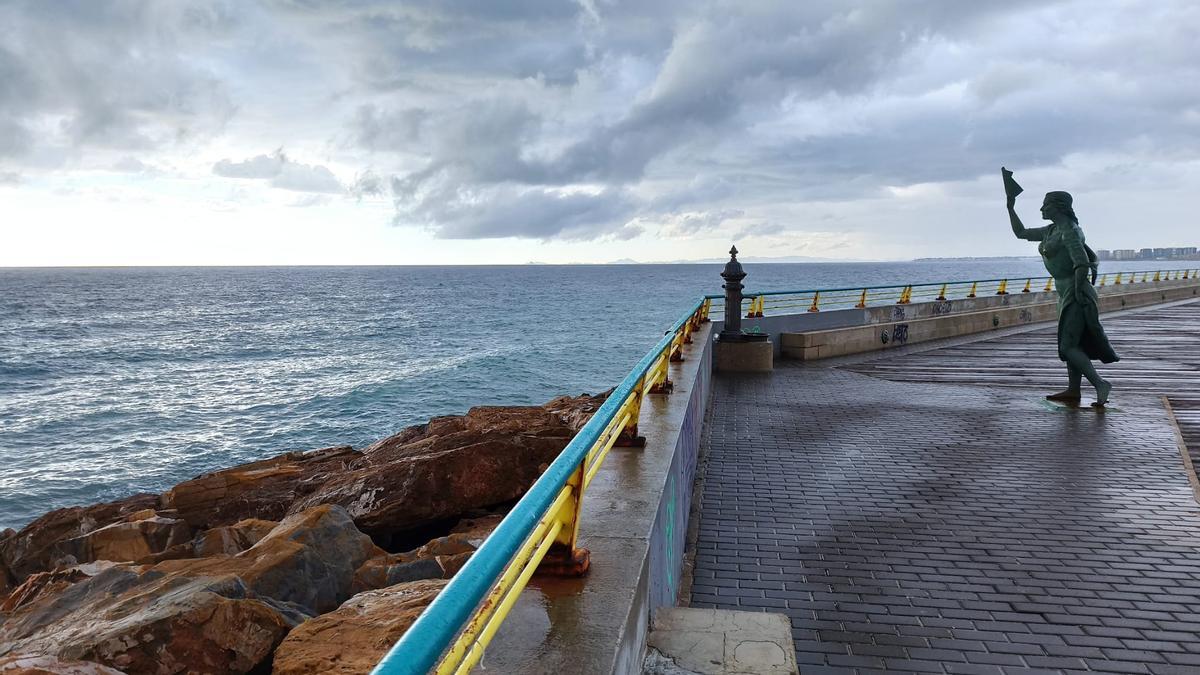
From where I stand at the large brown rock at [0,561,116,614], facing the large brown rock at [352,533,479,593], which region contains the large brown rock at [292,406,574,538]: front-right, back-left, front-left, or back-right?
front-left

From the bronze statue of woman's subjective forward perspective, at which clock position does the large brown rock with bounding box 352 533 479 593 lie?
The large brown rock is roughly at 10 o'clock from the bronze statue of woman.

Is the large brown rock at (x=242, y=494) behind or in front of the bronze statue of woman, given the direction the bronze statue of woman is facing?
in front

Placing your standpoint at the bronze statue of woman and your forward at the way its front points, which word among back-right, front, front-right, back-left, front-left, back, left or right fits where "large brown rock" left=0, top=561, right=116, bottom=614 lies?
front-left

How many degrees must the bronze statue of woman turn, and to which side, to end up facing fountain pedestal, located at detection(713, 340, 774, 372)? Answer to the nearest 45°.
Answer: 0° — it already faces it

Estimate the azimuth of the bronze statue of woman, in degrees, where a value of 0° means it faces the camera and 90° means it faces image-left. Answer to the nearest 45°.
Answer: approximately 90°

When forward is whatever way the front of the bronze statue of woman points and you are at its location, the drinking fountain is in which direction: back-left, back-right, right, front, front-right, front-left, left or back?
front

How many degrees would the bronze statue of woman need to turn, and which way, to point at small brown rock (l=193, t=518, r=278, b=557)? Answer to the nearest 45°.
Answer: approximately 45° to its left

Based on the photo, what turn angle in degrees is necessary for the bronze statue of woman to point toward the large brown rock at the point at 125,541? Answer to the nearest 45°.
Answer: approximately 45° to its left

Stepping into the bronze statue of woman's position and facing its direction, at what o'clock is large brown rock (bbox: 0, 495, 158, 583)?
The large brown rock is roughly at 11 o'clock from the bronze statue of woman.

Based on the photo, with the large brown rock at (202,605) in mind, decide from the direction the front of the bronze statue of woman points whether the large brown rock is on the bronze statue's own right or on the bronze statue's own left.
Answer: on the bronze statue's own left

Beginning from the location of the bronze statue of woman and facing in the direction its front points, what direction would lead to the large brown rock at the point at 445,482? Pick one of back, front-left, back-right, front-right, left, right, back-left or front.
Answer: front-left
